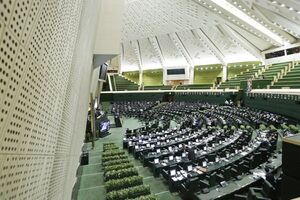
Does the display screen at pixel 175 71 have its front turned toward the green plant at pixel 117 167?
yes

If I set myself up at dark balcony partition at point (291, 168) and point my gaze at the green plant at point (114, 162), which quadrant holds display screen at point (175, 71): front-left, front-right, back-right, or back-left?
front-right

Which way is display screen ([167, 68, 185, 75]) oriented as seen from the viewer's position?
toward the camera

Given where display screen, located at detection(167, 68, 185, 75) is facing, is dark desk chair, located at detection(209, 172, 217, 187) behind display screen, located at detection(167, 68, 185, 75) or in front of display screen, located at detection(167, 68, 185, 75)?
in front

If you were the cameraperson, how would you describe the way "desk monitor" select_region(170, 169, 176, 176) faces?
facing the viewer and to the right of the viewer

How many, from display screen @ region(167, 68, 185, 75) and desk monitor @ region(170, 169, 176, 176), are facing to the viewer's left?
0

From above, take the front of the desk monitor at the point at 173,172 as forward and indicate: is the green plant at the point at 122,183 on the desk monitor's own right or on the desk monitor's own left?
on the desk monitor's own right

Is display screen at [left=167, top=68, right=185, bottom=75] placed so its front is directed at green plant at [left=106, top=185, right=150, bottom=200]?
yes

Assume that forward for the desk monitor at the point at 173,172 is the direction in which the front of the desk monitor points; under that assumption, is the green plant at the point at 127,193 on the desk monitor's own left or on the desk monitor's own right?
on the desk monitor's own right

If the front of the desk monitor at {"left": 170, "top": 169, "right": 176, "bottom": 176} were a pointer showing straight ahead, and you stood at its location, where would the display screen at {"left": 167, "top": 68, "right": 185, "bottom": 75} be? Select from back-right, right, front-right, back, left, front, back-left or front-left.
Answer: back-left

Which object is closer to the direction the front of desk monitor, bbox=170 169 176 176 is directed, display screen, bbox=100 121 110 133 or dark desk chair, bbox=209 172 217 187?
the dark desk chair

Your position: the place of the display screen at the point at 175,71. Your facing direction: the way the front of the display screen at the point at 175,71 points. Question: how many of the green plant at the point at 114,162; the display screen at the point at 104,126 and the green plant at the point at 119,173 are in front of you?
3

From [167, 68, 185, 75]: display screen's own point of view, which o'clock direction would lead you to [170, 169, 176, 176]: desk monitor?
The desk monitor is roughly at 12 o'clock from the display screen.
